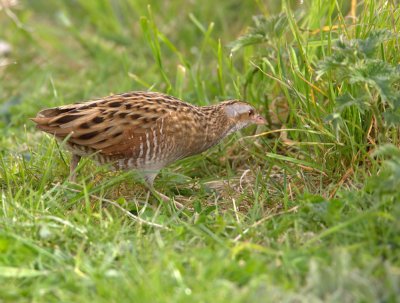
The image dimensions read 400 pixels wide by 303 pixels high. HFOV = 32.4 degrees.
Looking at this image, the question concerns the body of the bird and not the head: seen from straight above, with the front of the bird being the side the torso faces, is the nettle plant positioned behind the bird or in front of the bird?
in front

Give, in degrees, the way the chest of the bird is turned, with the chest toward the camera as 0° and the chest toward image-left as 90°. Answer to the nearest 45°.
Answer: approximately 270°
